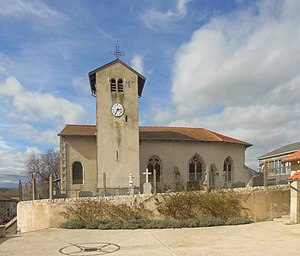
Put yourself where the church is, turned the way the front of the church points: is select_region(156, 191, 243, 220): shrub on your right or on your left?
on your left
